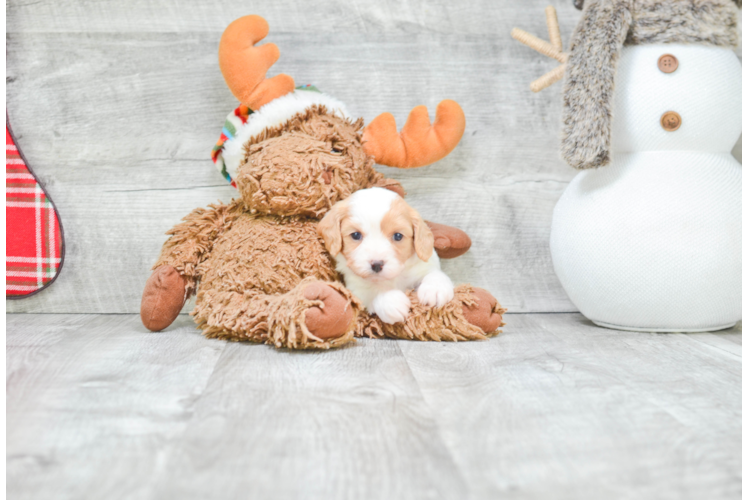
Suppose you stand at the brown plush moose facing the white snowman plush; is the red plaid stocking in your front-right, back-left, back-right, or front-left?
back-left

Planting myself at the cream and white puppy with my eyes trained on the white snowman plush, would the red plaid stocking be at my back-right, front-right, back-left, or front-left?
back-left

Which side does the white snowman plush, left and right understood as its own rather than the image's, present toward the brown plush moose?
right

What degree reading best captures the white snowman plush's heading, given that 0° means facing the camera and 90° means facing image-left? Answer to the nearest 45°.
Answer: approximately 0°

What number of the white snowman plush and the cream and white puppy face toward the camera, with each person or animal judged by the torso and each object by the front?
2

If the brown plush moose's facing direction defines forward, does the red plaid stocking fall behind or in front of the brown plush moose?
behind

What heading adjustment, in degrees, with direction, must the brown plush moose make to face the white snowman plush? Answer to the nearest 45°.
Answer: approximately 45° to its left
